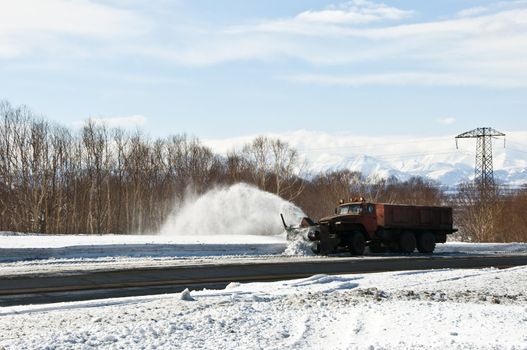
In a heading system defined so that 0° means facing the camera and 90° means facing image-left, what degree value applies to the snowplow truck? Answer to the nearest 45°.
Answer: approximately 45°
